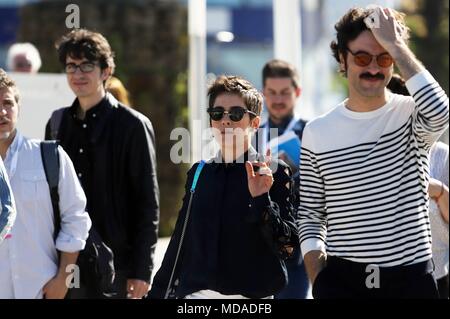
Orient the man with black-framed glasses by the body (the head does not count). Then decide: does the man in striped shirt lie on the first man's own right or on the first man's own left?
on the first man's own left

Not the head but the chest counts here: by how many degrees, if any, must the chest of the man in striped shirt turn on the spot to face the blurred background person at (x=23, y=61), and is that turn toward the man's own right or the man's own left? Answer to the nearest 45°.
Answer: approximately 135° to the man's own right

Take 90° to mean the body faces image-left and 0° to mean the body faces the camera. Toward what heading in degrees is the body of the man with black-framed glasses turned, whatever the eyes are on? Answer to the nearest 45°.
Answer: approximately 45°

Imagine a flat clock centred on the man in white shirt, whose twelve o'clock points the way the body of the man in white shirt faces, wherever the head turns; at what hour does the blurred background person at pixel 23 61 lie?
The blurred background person is roughly at 6 o'clock from the man in white shirt.

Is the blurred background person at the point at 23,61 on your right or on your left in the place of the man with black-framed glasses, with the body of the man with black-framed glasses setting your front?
on your right

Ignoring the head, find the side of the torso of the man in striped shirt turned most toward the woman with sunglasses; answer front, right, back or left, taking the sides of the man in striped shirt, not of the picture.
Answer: right
